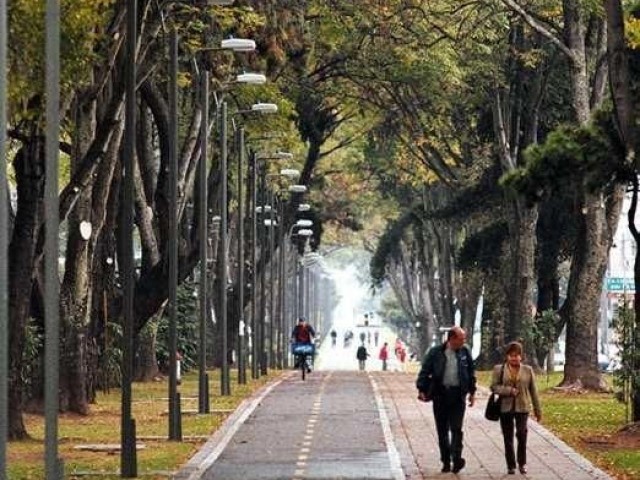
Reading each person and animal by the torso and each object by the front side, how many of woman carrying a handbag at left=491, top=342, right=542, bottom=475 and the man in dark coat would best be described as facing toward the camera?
2

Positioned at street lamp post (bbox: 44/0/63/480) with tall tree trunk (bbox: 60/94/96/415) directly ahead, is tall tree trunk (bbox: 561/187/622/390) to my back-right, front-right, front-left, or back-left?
front-right

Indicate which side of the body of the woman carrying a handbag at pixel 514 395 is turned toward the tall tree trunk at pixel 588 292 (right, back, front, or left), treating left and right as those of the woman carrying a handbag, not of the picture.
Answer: back

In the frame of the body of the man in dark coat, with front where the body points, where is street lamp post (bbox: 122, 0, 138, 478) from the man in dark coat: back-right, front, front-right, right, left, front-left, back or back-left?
right

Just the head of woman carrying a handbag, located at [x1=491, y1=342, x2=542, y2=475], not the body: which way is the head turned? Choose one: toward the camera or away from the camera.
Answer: toward the camera

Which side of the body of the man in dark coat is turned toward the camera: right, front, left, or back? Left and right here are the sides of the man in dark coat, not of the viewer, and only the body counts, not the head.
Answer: front

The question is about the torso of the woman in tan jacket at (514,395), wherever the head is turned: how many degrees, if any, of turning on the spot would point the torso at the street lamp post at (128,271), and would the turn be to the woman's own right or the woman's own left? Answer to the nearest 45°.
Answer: approximately 90° to the woman's own right

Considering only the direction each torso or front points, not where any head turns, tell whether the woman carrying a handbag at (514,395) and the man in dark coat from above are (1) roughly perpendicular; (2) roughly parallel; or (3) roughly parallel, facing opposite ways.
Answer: roughly parallel

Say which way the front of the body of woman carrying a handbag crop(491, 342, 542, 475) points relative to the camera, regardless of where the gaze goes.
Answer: toward the camera

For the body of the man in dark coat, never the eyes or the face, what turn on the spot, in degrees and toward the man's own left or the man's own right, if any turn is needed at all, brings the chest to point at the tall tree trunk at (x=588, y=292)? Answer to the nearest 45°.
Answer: approximately 180°

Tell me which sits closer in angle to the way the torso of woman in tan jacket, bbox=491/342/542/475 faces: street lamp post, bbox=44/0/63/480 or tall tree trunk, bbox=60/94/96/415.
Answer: the street lamp post

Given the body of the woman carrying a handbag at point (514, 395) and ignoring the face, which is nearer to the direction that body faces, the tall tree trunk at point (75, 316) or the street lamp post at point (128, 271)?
the street lamp post
